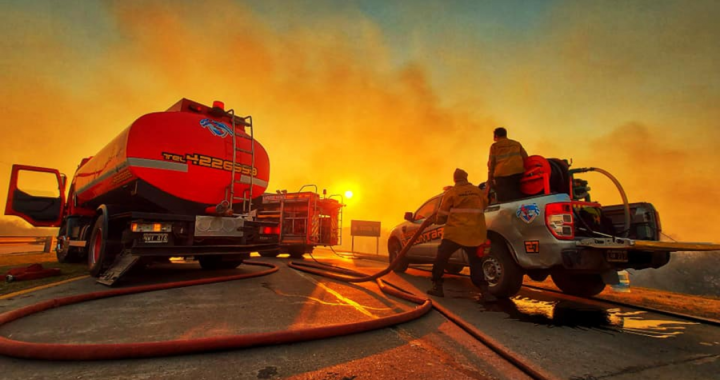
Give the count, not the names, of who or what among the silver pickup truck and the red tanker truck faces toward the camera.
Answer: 0

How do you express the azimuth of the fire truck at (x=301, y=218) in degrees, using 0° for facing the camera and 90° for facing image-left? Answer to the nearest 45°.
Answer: approximately 135°

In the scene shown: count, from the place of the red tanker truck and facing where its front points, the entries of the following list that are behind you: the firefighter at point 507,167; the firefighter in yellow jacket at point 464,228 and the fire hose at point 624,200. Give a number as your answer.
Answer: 3

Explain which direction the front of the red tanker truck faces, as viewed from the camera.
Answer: facing away from the viewer and to the left of the viewer

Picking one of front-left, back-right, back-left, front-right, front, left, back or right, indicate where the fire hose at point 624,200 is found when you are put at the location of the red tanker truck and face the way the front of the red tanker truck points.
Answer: back

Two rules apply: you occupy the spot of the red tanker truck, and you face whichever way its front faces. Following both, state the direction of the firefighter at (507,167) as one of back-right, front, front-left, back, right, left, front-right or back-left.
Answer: back

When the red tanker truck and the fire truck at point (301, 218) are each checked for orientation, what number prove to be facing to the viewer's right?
0

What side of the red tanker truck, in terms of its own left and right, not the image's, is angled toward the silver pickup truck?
back

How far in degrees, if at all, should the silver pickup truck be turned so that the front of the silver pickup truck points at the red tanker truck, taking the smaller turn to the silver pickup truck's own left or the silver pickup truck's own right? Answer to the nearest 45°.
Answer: approximately 45° to the silver pickup truck's own left

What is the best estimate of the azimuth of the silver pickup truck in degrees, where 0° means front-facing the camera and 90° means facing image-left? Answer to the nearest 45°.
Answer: approximately 135°

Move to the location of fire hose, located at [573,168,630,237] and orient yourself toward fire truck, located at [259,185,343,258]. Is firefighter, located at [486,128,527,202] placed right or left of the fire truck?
left
